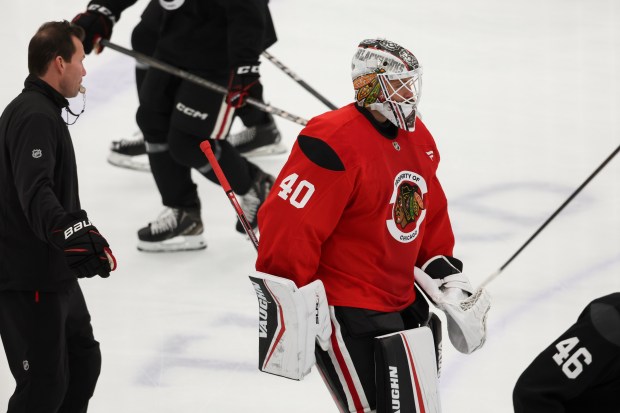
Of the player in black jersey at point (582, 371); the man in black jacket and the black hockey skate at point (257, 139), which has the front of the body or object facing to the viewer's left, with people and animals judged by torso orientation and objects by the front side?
the black hockey skate

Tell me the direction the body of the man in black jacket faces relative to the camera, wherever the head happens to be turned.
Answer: to the viewer's right

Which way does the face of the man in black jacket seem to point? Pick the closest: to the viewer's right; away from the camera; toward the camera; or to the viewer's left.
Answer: to the viewer's right

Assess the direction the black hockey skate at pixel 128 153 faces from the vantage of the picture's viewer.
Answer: facing to the left of the viewer

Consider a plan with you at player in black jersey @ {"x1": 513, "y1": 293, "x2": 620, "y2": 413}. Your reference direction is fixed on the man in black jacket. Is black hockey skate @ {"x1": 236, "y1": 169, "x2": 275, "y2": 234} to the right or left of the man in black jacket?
right

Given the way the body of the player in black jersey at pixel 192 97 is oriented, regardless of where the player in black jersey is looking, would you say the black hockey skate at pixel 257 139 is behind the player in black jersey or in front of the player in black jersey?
behind
